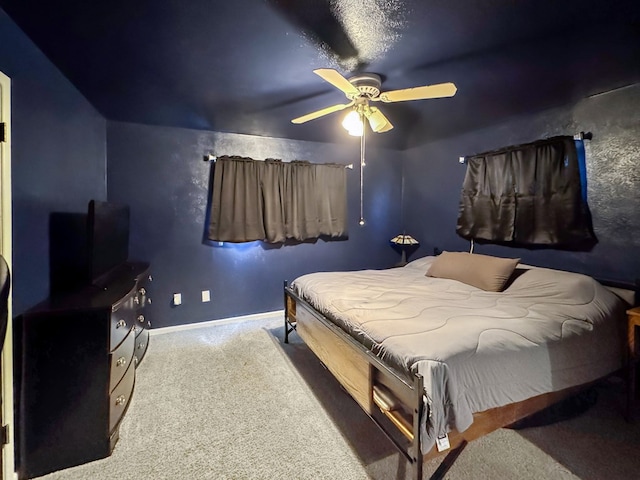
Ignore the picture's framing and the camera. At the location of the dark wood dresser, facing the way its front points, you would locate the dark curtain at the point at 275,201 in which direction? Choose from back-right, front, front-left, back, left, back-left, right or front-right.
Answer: front-left

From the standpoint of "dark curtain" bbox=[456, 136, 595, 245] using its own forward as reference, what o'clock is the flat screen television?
The flat screen television is roughly at 12 o'clock from the dark curtain.

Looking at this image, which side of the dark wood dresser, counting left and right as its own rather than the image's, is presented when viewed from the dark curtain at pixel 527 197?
front

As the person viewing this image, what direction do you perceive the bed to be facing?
facing the viewer and to the left of the viewer

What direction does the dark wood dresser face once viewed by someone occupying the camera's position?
facing to the right of the viewer

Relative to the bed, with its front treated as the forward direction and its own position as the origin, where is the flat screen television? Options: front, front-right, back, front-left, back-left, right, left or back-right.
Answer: front-right

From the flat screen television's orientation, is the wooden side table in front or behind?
in front

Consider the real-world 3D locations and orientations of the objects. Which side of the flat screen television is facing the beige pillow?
front

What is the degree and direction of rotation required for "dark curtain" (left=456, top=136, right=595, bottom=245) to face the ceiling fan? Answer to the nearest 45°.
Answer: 0° — it already faces it

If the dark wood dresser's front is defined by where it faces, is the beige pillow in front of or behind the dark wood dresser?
in front

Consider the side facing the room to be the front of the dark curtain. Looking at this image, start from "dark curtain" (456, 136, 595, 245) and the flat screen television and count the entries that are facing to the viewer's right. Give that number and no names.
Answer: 1

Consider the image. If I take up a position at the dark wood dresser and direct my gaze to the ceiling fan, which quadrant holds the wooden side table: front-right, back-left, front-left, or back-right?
front-right

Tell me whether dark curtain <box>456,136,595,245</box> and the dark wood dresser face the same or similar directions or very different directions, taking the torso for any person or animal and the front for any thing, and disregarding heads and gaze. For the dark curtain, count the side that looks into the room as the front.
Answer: very different directions

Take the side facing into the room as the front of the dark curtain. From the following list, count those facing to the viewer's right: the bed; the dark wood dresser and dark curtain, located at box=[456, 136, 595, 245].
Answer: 1

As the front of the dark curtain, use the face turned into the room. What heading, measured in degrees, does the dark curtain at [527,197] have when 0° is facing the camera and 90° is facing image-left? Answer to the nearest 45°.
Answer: approximately 45°

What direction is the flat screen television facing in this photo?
to the viewer's right

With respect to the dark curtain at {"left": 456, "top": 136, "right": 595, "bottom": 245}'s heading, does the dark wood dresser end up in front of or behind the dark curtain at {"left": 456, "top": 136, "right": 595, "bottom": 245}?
in front
